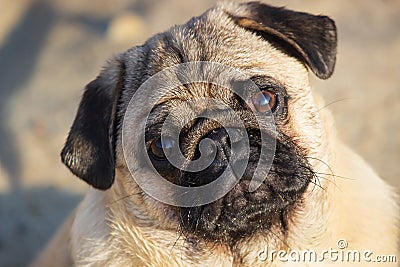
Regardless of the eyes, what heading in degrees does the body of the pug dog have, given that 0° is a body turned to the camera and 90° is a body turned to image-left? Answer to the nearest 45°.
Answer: approximately 0°
